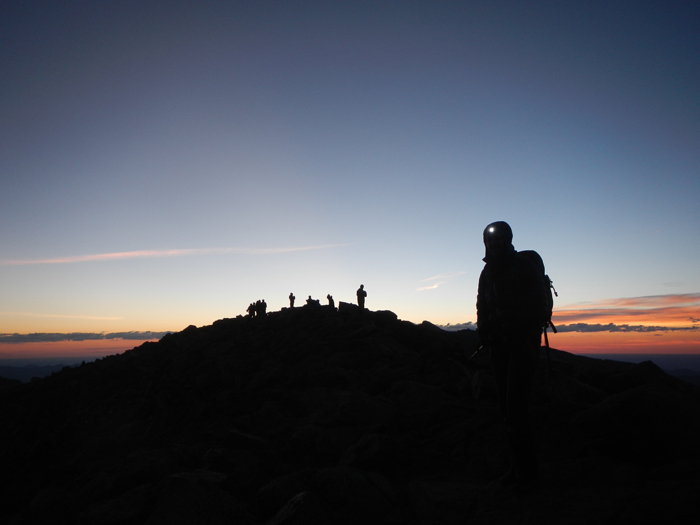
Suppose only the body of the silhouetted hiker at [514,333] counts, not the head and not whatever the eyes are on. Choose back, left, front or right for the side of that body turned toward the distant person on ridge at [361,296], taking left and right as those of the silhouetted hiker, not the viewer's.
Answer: right

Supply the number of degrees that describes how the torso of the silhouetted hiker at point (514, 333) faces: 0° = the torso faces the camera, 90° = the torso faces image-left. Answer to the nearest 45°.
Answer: approximately 45°
